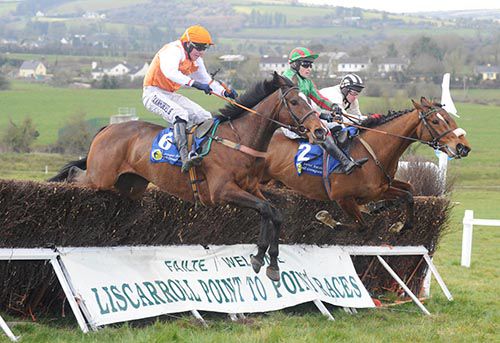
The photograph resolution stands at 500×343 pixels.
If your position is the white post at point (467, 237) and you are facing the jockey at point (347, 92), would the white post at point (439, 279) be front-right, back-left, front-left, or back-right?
front-left

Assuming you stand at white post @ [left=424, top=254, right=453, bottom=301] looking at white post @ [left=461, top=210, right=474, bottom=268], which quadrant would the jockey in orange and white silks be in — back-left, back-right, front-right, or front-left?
back-left

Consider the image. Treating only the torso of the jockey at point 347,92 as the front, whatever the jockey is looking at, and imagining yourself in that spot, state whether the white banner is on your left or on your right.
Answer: on your right

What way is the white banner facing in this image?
toward the camera

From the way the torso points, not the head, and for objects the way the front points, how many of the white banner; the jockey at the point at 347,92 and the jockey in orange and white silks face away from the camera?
0

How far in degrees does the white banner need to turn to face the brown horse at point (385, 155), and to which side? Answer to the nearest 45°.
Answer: approximately 135° to its left

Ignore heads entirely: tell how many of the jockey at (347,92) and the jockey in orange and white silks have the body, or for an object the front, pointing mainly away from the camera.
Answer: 0

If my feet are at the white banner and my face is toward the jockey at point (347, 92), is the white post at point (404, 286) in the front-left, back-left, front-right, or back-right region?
front-right

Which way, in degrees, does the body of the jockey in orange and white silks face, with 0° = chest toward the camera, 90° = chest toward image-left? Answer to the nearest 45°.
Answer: approximately 315°

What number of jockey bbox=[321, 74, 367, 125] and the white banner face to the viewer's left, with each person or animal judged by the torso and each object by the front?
0

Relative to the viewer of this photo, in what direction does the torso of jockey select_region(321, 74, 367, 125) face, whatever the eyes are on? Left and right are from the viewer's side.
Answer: facing the viewer and to the right of the viewer
